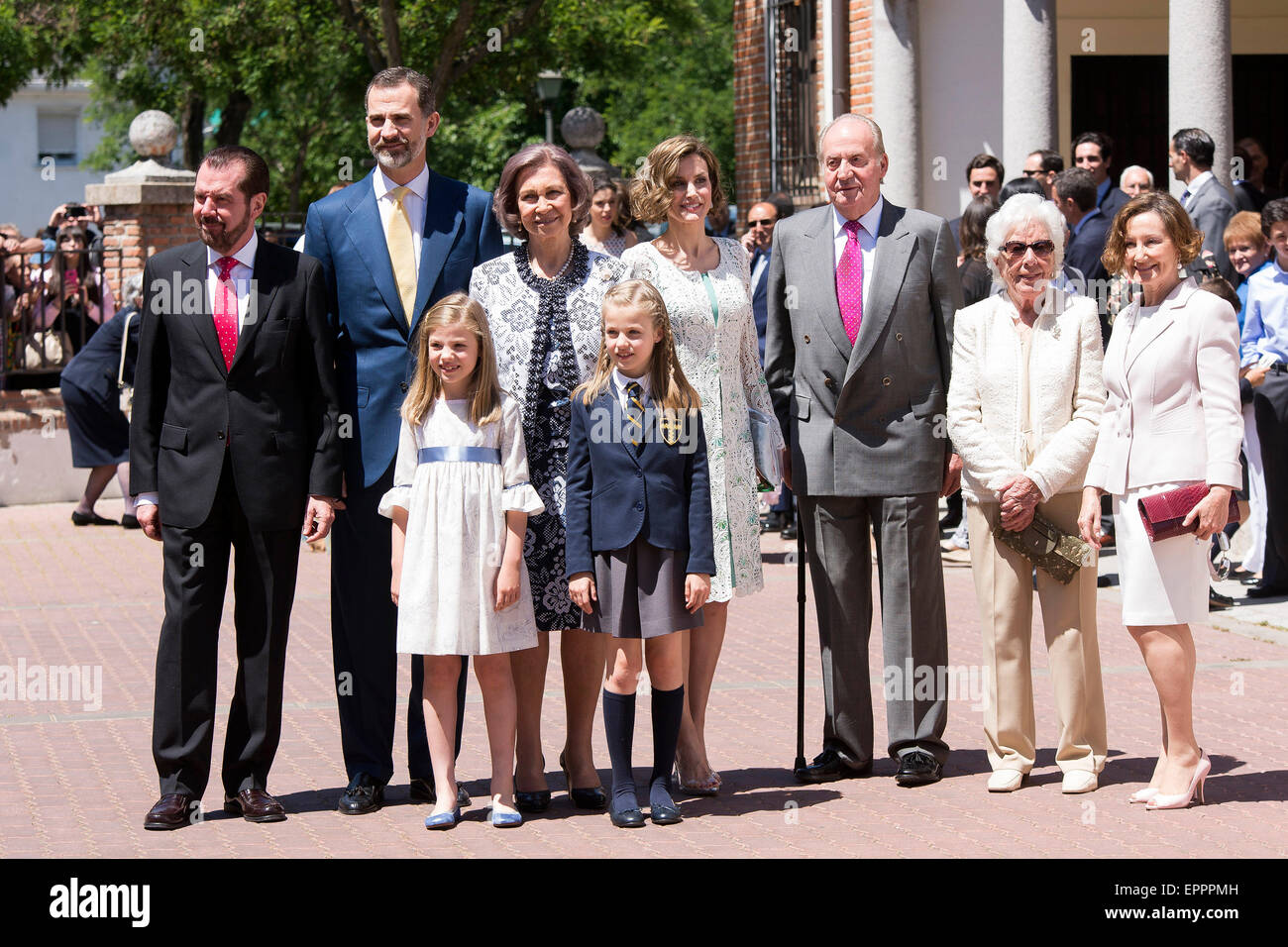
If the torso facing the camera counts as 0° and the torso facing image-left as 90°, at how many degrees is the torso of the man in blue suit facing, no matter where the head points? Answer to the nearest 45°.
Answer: approximately 0°

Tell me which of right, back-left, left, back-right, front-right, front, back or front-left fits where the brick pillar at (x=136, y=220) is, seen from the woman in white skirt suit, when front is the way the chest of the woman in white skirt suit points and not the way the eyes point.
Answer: right

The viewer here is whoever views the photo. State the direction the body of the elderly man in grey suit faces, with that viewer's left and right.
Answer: facing the viewer

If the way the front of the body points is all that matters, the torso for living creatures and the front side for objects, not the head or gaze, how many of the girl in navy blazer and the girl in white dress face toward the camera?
2

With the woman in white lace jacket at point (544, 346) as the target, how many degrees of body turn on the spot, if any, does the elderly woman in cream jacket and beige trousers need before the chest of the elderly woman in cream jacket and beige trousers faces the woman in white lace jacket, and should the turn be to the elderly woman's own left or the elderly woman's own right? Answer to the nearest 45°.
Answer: approximately 90° to the elderly woman's own right

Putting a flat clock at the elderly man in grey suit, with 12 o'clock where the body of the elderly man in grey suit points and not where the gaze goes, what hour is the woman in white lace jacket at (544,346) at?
The woman in white lace jacket is roughly at 2 o'clock from the elderly man in grey suit.

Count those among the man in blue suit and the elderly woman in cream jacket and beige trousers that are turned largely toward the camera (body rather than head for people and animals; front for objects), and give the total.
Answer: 2

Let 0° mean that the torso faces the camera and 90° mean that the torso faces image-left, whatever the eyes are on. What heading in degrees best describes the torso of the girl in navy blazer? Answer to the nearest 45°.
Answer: approximately 0°

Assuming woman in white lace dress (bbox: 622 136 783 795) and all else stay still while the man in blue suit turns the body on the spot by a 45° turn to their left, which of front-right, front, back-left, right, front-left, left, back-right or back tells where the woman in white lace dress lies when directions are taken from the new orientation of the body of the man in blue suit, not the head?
front-left

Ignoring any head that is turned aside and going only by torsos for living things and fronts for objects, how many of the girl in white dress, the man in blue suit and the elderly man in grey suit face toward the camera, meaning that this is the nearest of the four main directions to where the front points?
3

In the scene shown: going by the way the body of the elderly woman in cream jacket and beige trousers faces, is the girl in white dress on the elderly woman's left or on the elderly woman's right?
on the elderly woman's right

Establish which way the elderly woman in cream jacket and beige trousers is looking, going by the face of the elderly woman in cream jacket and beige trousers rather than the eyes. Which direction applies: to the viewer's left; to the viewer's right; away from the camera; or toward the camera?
toward the camera

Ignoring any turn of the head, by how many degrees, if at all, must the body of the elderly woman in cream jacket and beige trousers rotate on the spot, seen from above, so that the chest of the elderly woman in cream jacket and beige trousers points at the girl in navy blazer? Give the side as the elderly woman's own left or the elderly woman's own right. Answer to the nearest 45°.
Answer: approximately 45° to the elderly woman's own right

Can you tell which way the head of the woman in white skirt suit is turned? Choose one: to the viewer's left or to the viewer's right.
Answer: to the viewer's left

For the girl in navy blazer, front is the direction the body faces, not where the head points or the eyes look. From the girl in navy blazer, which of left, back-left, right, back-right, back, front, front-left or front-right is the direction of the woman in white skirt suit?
left

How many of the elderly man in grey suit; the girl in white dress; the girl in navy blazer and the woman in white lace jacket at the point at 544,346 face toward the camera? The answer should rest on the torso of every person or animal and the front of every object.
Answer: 4

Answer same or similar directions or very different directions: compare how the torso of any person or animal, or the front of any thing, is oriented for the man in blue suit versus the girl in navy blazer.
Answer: same or similar directions
